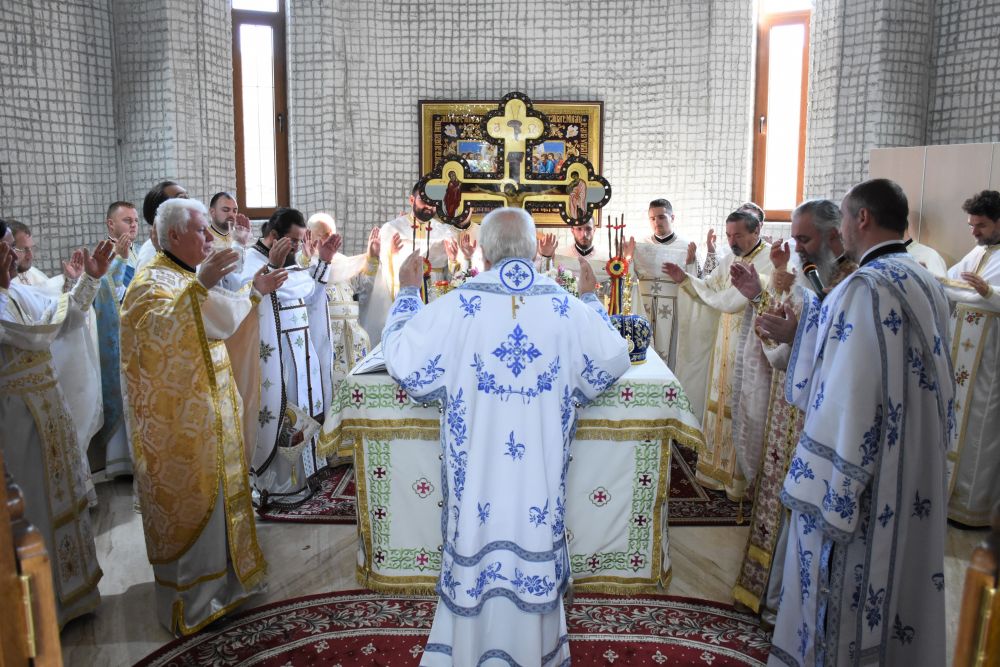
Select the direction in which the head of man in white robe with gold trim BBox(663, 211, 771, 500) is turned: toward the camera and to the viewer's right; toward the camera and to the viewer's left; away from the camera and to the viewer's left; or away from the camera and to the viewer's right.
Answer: toward the camera and to the viewer's left

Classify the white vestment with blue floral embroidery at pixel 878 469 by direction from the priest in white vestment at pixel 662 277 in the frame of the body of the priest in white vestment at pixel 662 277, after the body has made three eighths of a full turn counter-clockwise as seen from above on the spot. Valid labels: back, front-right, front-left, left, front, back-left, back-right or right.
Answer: right

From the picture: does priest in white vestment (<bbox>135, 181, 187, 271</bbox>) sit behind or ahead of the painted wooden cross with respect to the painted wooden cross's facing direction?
ahead

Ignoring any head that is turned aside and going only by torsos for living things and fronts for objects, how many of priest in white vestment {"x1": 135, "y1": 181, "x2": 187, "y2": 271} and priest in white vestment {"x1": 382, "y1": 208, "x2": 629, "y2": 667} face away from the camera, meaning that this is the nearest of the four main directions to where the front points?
1

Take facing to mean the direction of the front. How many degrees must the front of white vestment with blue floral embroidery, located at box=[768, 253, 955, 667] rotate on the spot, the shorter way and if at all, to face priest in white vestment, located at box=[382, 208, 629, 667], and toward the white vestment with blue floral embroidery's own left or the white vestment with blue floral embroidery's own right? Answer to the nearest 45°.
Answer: approximately 45° to the white vestment with blue floral embroidery's own left

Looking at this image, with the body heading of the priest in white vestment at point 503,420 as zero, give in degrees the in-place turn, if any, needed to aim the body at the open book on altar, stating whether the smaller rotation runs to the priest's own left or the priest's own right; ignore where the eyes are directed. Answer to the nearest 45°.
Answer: approximately 45° to the priest's own left

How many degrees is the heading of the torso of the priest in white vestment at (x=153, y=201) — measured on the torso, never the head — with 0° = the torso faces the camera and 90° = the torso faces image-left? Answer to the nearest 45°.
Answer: approximately 270°

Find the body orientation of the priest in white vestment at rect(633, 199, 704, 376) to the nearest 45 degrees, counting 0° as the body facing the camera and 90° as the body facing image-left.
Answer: approximately 45°

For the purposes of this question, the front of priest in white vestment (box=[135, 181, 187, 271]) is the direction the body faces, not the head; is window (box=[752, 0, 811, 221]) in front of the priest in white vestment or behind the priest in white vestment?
in front

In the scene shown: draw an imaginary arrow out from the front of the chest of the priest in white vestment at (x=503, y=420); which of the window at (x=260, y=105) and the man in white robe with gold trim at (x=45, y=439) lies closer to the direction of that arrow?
the window

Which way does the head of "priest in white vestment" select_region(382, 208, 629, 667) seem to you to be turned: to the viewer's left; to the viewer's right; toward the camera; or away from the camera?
away from the camera

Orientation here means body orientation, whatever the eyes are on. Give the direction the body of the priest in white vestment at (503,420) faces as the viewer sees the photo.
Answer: away from the camera
